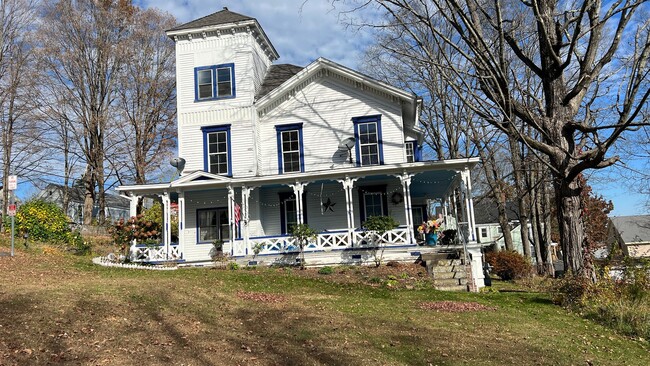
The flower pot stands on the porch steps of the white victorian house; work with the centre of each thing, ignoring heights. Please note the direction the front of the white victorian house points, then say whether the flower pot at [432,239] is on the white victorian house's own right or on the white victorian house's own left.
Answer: on the white victorian house's own left

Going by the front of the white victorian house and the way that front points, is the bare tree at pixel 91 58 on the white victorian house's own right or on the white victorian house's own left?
on the white victorian house's own right

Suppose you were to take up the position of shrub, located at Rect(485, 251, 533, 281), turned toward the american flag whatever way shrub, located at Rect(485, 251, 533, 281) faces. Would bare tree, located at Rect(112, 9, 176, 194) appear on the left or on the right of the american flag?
right

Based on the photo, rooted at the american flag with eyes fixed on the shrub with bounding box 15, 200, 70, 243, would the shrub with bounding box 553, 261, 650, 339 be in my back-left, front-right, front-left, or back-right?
back-left

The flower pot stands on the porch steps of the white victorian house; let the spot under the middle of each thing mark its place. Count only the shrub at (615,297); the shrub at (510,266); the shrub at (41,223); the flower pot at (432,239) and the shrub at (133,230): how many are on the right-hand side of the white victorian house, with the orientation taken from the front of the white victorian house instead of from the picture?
2

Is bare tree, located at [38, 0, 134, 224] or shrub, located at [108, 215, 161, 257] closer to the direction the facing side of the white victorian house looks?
the shrub

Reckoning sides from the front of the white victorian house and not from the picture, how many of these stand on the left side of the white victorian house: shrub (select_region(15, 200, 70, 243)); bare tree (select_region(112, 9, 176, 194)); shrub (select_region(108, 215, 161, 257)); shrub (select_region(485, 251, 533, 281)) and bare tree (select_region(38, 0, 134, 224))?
1

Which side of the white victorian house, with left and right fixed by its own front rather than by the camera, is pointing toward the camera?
front

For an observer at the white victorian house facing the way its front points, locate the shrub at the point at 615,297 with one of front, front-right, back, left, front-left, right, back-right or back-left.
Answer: front-left

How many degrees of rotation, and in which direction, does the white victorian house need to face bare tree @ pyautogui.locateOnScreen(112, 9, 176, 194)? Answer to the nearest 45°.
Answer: approximately 135° to its right

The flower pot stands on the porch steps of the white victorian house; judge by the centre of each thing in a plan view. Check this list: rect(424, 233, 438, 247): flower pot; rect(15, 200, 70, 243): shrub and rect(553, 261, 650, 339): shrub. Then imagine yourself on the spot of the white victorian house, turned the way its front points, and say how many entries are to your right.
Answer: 1

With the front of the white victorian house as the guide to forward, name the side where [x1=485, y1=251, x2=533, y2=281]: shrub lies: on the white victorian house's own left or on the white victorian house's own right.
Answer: on the white victorian house's own left

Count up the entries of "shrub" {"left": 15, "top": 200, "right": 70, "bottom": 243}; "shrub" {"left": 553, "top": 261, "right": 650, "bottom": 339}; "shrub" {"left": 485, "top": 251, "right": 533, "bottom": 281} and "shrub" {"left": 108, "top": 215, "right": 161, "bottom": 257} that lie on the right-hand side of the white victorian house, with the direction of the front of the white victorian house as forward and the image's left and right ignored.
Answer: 2

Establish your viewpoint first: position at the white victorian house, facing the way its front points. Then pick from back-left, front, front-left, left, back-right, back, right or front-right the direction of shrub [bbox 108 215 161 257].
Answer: right
